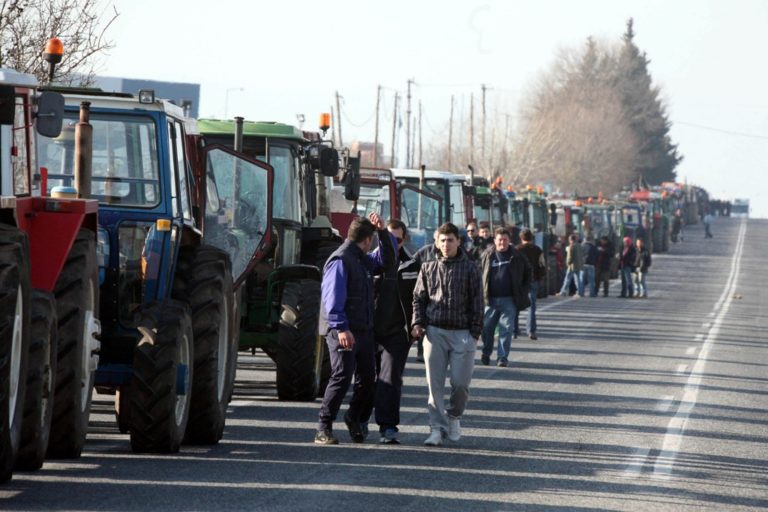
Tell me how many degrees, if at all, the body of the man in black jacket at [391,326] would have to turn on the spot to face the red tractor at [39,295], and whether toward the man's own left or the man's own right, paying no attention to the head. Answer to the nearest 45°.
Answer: approximately 45° to the man's own right

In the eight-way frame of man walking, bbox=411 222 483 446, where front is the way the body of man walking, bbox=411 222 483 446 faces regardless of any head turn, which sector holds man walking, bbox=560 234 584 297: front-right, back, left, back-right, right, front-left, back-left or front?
back

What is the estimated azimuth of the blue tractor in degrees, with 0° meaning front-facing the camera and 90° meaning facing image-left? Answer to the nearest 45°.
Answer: approximately 45°

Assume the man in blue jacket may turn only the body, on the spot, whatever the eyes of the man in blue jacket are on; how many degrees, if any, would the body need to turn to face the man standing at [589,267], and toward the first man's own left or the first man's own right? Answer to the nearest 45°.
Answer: approximately 135° to the first man's own left

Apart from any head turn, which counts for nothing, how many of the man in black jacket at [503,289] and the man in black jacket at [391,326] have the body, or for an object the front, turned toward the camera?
2

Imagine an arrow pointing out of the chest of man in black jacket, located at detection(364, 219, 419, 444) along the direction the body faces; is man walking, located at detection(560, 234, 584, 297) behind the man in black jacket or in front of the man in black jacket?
behind
